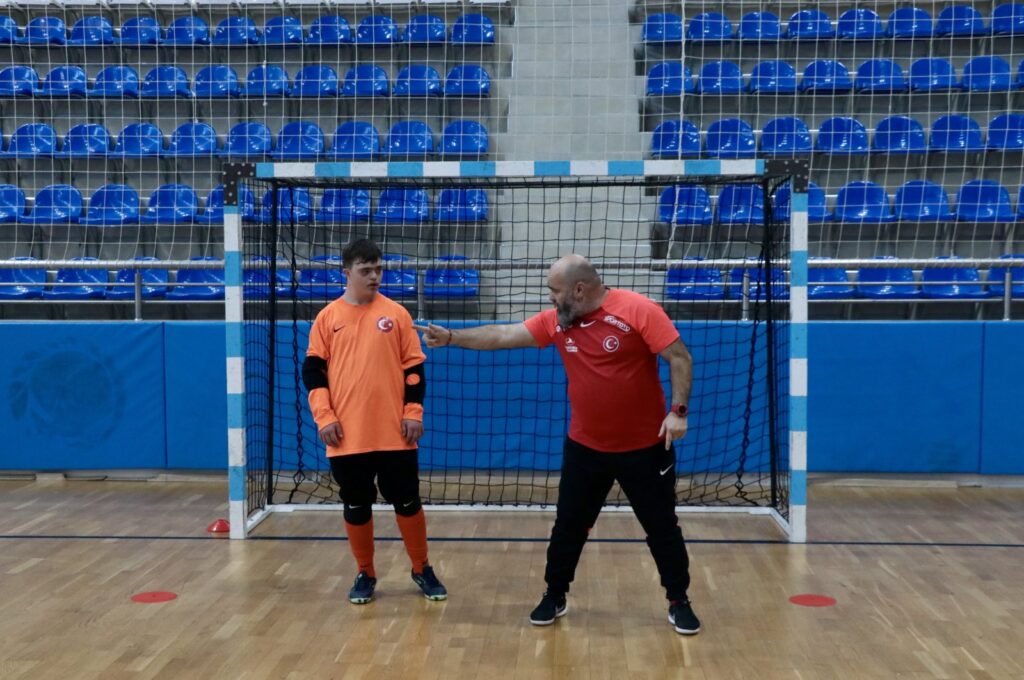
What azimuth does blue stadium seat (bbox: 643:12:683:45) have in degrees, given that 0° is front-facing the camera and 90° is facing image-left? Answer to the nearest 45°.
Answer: approximately 0°

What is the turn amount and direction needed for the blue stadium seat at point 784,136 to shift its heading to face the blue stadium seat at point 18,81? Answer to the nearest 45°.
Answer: approximately 90° to its right

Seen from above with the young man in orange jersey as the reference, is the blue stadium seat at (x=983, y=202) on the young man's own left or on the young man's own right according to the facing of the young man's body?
on the young man's own left

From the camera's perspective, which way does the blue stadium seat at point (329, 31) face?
toward the camera

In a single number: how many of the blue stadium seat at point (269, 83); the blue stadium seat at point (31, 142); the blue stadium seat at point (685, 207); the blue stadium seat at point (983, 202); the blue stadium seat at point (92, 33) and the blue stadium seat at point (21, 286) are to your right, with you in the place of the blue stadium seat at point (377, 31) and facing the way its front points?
4

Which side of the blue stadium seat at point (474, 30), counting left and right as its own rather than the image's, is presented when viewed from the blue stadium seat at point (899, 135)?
left

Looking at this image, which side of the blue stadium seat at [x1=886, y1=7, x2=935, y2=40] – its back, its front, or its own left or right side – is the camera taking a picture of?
front

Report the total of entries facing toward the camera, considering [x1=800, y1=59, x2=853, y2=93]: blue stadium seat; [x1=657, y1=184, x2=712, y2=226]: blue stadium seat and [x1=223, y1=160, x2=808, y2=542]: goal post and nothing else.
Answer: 3

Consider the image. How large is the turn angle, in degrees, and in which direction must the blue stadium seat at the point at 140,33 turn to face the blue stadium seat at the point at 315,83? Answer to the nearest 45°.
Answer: approximately 45° to its left

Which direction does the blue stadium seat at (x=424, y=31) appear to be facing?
toward the camera

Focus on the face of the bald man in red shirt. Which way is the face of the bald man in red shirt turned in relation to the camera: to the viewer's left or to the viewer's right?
to the viewer's left

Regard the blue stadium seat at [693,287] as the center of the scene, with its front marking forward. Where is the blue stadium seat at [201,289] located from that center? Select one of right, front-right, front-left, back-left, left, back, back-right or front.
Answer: right

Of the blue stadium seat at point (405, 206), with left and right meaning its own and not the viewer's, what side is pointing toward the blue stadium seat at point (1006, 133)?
left
